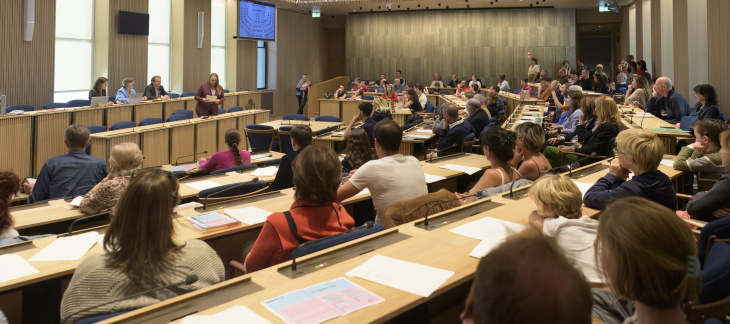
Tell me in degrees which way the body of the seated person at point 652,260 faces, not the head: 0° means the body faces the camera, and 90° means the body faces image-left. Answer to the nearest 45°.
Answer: approximately 135°

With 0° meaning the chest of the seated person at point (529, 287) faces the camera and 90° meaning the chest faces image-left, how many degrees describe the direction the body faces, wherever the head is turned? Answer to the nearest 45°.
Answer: approximately 180°

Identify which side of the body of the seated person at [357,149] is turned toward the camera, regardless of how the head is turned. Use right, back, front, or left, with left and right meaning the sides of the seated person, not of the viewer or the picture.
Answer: back

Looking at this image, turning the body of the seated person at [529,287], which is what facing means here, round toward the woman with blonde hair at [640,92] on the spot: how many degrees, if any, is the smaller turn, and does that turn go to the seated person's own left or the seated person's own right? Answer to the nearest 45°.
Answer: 0° — they already face them

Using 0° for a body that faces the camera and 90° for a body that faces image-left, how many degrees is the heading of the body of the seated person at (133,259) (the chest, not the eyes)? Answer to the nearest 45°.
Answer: approximately 180°

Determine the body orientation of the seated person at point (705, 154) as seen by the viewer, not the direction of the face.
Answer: to the viewer's left

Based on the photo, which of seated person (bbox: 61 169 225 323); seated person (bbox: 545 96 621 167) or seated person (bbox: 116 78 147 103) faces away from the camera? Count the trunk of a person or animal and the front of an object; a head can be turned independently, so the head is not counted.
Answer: seated person (bbox: 61 169 225 323)

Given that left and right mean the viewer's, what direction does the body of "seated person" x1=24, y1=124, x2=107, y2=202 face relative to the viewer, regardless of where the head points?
facing away from the viewer

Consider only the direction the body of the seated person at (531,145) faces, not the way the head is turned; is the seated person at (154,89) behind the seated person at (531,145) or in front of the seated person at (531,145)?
in front

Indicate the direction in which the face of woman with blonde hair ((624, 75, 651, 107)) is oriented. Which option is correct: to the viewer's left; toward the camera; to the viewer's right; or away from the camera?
to the viewer's left

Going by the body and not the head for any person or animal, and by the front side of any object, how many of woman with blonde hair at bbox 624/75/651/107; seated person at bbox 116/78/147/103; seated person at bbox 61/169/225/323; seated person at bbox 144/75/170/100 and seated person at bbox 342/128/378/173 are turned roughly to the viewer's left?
1

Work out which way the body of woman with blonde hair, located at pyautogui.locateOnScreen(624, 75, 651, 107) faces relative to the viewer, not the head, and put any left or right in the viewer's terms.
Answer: facing to the left of the viewer
